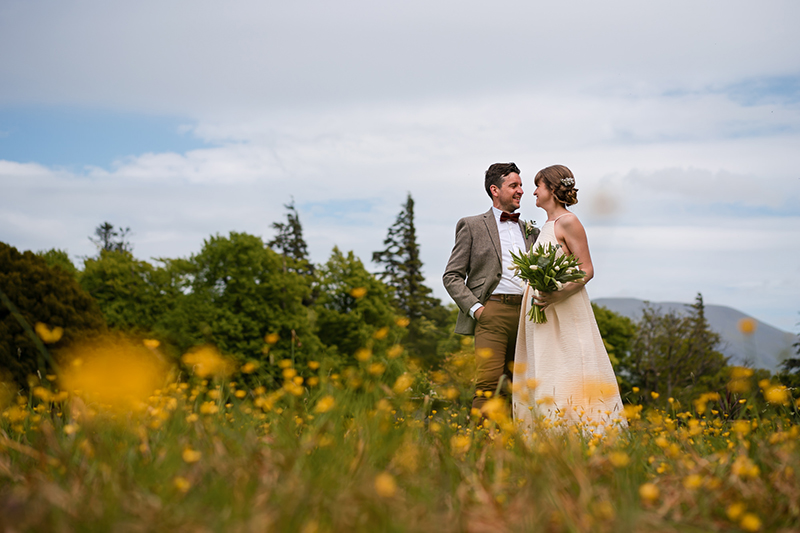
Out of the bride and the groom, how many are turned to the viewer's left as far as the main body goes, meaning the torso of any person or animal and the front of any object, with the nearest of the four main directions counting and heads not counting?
1

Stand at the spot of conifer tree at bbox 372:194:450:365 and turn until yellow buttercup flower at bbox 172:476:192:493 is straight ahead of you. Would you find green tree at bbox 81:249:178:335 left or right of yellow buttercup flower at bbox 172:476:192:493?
right

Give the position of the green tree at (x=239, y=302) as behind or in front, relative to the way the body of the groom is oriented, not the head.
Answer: behind

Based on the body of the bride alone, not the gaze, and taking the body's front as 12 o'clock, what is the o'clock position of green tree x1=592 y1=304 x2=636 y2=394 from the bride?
The green tree is roughly at 3 o'clock from the bride.

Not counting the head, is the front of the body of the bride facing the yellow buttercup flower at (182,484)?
no

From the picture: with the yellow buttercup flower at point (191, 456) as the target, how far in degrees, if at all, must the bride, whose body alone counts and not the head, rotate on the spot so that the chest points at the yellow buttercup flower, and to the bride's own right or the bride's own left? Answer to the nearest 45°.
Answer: approximately 90° to the bride's own left

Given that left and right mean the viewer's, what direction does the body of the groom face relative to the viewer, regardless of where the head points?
facing the viewer and to the right of the viewer

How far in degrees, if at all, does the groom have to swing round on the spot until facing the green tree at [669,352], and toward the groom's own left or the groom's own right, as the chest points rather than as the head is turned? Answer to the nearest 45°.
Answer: approximately 135° to the groom's own left

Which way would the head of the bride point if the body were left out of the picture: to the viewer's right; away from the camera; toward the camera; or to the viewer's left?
to the viewer's left

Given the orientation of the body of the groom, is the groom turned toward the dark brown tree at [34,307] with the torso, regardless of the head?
no

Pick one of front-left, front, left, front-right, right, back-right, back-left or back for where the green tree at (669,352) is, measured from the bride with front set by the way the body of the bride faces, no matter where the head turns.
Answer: right

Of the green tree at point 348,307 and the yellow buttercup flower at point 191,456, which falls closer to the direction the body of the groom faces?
the yellow buttercup flower

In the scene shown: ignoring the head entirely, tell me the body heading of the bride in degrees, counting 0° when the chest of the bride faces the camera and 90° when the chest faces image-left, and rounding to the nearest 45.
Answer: approximately 90°

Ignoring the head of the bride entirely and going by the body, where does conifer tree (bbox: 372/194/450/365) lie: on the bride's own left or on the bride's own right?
on the bride's own right

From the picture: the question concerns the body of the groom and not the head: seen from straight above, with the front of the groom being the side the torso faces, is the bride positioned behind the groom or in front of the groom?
in front
